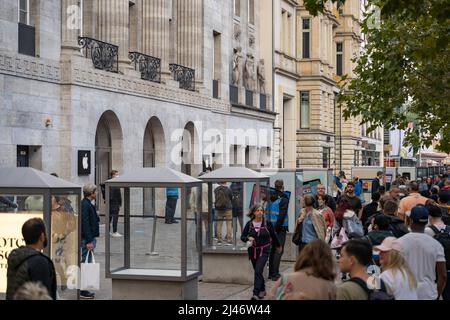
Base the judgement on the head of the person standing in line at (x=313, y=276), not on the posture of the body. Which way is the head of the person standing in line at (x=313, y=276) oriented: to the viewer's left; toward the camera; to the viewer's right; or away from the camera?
away from the camera

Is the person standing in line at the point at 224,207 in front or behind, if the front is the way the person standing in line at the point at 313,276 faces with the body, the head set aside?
in front

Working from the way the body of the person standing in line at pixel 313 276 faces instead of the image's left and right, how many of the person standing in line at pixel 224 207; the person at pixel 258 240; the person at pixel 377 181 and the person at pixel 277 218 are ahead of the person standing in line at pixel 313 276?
4

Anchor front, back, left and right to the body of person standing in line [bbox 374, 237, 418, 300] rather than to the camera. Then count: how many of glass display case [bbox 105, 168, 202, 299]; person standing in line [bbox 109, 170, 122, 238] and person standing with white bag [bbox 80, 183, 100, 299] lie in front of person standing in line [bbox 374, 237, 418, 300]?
3

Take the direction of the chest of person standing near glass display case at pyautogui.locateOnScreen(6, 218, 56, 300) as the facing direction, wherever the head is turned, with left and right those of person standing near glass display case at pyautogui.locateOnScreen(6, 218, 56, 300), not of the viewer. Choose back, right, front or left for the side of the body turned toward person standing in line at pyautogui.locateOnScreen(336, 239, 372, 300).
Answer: right
